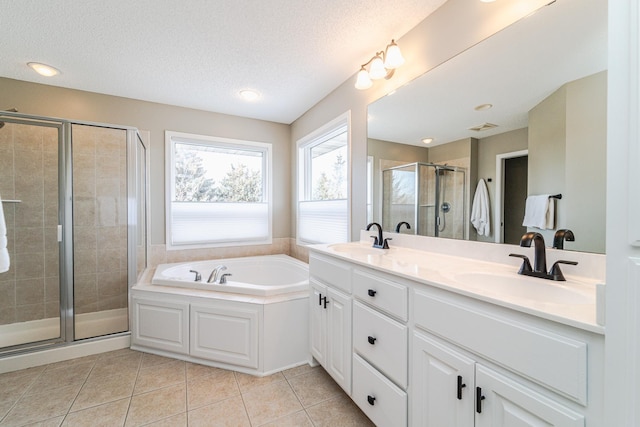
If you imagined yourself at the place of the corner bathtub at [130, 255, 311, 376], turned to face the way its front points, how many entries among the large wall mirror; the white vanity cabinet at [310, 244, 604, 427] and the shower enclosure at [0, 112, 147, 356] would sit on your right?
1

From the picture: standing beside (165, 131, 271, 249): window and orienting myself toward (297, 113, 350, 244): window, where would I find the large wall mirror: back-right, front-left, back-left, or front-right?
front-right

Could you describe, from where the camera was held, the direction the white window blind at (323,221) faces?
facing the viewer and to the left of the viewer

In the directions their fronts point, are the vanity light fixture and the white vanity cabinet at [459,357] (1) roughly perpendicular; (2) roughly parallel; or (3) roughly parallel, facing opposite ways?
roughly parallel

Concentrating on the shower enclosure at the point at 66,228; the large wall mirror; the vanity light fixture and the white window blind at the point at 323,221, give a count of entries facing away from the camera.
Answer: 0

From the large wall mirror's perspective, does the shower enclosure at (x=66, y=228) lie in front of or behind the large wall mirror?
in front

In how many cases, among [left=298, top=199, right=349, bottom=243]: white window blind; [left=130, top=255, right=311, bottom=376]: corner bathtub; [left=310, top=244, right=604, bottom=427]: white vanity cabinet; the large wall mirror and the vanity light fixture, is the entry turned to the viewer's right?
0

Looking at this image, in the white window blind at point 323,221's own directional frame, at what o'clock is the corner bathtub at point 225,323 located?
The corner bathtub is roughly at 12 o'clock from the white window blind.

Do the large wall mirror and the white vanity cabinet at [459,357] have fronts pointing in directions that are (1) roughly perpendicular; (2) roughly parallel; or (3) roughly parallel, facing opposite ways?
roughly parallel

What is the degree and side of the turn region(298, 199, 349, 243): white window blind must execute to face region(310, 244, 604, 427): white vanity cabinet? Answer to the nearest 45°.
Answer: approximately 45° to its left
